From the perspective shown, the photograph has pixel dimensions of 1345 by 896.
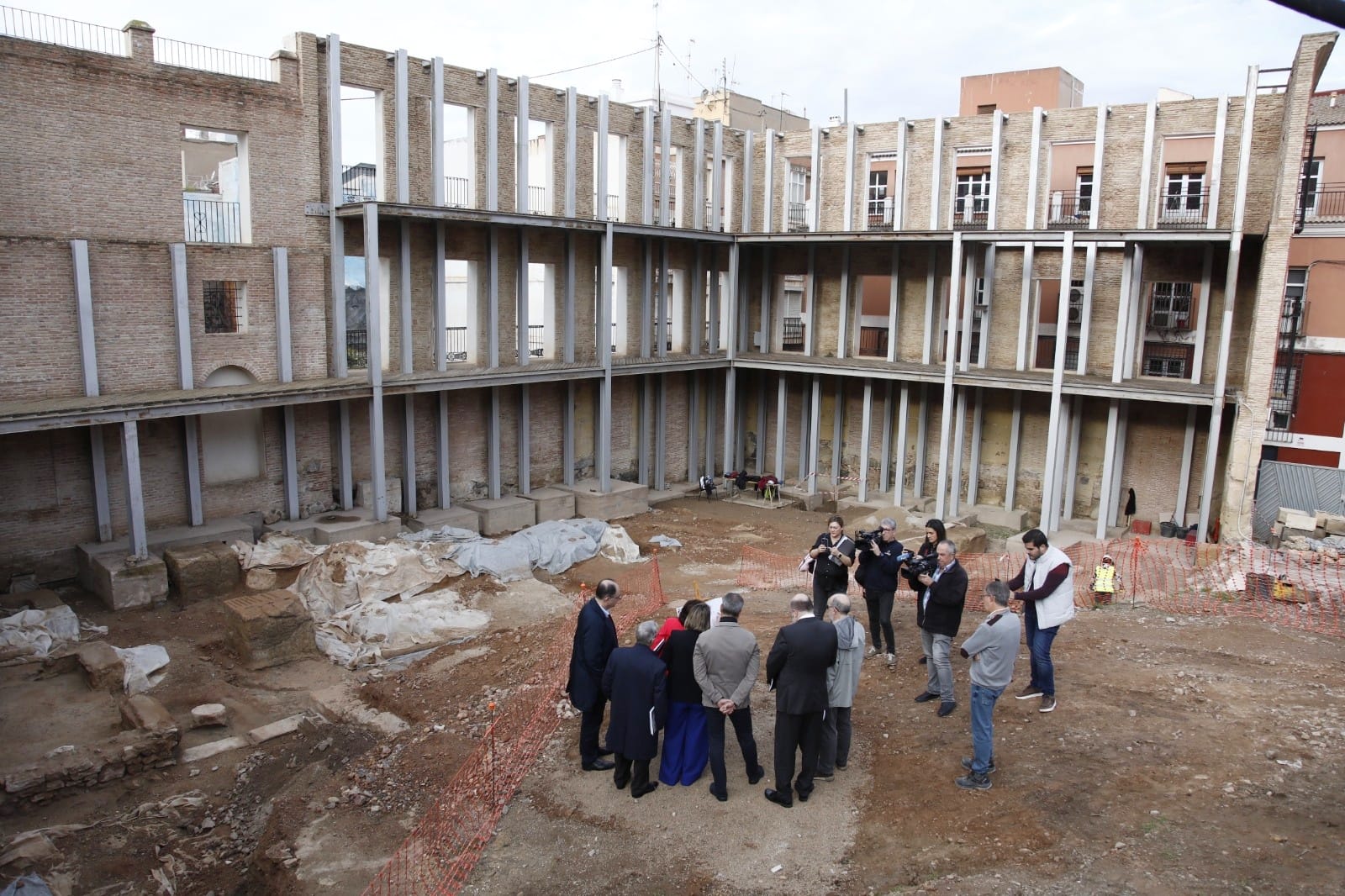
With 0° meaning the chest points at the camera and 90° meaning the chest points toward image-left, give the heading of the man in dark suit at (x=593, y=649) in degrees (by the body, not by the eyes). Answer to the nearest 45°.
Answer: approximately 270°

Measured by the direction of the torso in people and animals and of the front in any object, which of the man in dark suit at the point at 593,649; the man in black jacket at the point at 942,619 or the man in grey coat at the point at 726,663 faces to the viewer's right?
the man in dark suit

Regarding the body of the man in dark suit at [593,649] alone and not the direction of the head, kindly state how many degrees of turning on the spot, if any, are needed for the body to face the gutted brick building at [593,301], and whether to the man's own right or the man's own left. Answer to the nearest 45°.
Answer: approximately 90° to the man's own left

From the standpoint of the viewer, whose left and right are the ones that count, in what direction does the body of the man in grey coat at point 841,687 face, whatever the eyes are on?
facing away from the viewer and to the left of the viewer

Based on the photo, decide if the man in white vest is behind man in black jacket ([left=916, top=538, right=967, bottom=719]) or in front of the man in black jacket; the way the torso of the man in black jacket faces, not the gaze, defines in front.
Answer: behind

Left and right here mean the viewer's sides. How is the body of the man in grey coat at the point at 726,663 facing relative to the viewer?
facing away from the viewer

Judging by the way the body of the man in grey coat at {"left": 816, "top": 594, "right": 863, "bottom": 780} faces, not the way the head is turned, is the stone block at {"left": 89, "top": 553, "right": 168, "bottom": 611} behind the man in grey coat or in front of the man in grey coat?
in front

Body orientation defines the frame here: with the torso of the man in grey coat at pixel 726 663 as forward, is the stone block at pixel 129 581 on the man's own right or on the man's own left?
on the man's own left

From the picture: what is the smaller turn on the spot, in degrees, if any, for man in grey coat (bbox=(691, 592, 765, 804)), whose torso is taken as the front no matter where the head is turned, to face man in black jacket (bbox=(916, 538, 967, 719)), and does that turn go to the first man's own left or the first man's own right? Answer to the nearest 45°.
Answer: approximately 45° to the first man's own right
